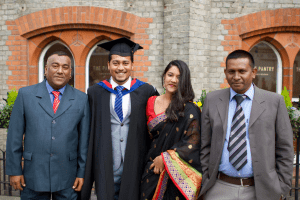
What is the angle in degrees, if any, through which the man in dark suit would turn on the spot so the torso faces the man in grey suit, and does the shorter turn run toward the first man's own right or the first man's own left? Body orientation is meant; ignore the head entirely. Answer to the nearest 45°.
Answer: approximately 45° to the first man's own left

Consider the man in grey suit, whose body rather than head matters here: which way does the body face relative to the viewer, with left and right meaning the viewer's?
facing the viewer

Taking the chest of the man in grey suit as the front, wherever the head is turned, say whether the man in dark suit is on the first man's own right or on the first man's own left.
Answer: on the first man's own right

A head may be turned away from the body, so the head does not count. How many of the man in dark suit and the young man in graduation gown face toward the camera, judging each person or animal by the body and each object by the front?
2

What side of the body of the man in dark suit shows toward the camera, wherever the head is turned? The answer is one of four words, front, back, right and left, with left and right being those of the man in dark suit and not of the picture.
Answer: front

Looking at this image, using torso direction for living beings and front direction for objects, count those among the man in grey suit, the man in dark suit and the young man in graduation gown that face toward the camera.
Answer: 3

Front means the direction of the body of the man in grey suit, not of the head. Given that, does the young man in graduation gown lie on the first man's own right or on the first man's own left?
on the first man's own right

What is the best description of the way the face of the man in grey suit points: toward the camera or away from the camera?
toward the camera

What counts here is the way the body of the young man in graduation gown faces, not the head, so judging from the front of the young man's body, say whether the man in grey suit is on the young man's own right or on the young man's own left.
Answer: on the young man's own left

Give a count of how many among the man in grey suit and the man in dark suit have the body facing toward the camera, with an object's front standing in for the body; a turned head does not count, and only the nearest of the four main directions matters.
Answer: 2

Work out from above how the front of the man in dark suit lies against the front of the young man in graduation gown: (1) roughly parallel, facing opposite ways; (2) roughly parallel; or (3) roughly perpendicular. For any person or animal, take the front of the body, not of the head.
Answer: roughly parallel
